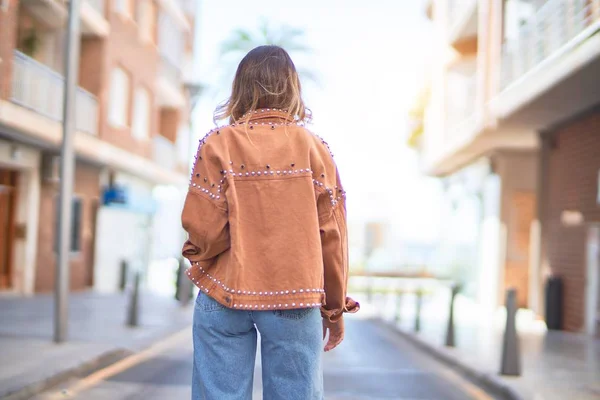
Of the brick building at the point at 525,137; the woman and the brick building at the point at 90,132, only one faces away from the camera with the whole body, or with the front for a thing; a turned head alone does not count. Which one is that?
the woman

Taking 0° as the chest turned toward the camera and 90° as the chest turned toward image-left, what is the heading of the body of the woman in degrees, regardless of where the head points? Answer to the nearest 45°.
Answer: approximately 180°

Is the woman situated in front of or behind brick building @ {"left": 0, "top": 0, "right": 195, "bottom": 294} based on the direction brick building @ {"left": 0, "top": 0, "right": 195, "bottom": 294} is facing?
in front

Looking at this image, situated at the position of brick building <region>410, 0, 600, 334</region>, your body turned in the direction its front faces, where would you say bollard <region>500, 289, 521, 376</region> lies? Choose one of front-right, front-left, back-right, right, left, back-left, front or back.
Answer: front-left

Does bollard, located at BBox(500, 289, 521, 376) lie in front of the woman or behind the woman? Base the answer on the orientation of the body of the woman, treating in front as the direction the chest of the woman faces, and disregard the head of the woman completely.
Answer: in front

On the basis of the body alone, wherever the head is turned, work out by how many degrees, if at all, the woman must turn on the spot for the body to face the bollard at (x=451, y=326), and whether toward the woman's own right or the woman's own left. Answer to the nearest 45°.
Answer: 0° — they already face it

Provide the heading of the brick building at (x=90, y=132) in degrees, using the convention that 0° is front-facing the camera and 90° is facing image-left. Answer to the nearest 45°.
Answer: approximately 315°

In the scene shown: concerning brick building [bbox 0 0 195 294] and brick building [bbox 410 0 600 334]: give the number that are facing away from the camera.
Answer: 0

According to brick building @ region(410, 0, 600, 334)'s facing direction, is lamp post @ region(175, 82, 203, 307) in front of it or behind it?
in front

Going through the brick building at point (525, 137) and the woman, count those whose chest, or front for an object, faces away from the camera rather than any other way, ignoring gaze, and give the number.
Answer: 1

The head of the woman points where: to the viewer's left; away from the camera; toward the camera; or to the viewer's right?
away from the camera

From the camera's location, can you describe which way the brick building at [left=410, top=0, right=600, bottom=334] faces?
facing the viewer and to the left of the viewer

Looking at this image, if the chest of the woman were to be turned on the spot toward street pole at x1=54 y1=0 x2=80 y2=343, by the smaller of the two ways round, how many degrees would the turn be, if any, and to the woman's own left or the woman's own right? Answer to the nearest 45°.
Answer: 0° — they already face it

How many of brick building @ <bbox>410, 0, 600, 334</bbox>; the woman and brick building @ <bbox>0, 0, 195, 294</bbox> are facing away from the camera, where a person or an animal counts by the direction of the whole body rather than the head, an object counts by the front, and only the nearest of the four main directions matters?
1
